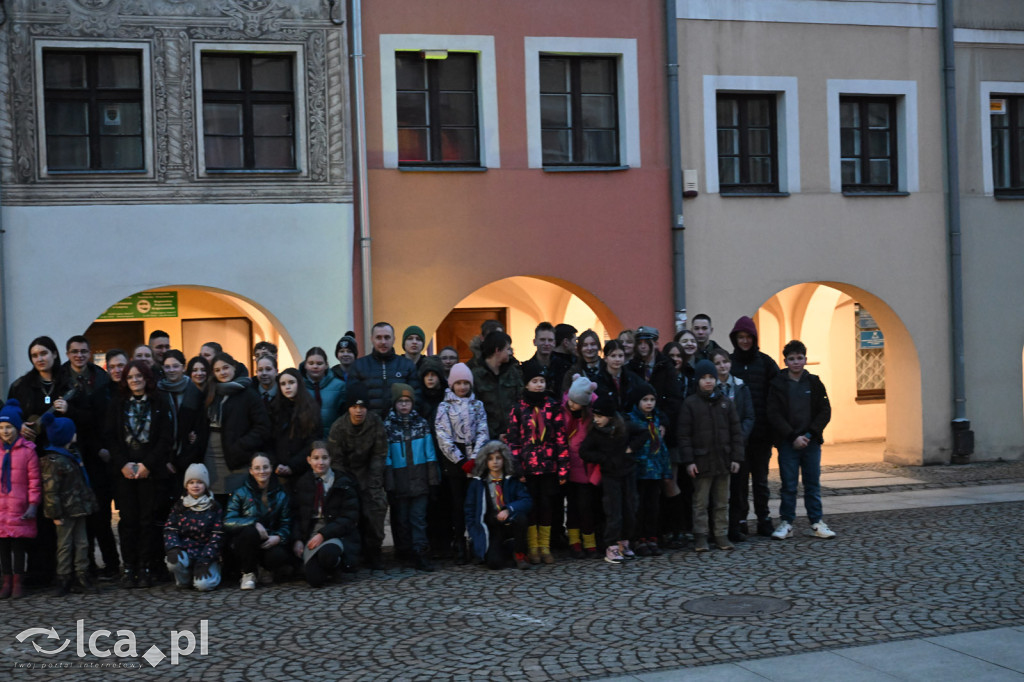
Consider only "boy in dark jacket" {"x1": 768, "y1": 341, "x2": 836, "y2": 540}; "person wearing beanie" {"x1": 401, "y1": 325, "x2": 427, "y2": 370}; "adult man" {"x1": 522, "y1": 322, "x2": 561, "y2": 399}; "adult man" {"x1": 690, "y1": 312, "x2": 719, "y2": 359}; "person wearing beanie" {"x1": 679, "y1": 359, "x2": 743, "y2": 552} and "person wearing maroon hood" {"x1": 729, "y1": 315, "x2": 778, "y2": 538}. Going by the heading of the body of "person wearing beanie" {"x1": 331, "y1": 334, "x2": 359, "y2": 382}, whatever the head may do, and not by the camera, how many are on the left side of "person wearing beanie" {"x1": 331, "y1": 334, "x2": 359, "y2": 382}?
6

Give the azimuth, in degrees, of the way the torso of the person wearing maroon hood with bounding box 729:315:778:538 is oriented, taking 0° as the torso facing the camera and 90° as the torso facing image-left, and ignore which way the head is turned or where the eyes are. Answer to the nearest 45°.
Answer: approximately 0°

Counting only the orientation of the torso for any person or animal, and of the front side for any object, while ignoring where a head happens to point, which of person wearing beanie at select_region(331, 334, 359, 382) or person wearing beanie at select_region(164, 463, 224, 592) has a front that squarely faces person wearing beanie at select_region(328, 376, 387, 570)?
person wearing beanie at select_region(331, 334, 359, 382)

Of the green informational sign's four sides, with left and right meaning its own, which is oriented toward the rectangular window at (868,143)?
left

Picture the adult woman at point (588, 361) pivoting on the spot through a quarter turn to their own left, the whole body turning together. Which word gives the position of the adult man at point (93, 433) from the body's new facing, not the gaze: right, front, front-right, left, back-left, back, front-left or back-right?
back

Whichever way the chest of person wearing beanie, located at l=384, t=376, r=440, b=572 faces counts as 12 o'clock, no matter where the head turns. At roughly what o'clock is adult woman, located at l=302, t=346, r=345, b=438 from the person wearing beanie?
The adult woman is roughly at 4 o'clock from the person wearing beanie.
